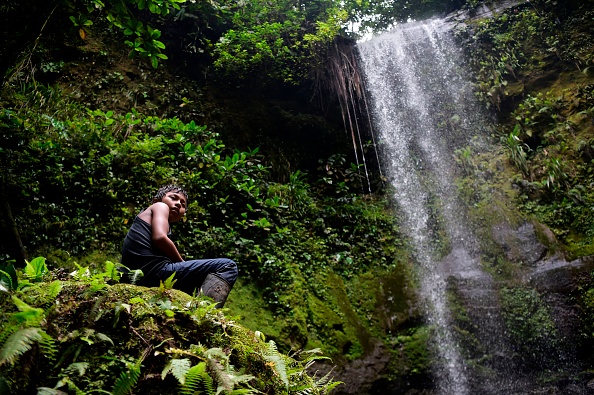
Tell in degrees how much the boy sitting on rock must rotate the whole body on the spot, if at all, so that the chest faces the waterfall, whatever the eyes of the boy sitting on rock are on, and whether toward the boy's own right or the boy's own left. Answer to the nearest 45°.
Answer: approximately 45° to the boy's own left

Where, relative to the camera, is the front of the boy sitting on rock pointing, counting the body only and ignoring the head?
to the viewer's right

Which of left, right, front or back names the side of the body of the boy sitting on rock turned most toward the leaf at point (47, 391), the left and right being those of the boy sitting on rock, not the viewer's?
right

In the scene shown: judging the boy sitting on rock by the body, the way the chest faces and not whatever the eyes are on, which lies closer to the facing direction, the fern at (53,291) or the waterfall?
the waterfall

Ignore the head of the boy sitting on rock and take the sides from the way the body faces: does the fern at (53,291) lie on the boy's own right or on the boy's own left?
on the boy's own right

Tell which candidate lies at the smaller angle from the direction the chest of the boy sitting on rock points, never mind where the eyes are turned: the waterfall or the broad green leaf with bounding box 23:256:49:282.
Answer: the waterfall
